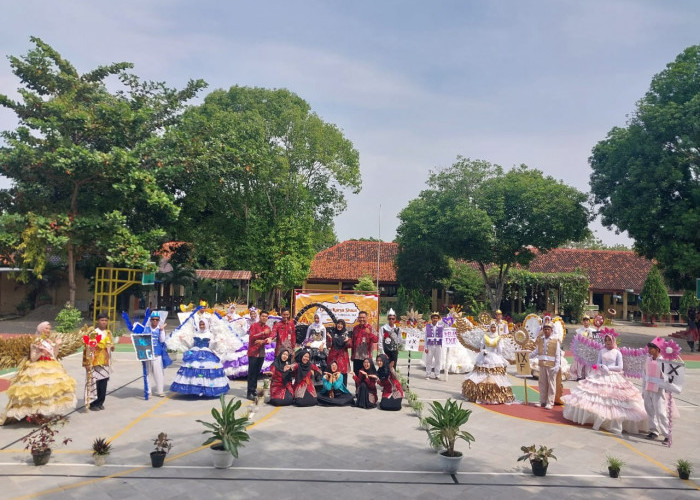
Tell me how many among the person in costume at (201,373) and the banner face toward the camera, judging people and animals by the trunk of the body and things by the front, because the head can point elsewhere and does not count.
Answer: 2

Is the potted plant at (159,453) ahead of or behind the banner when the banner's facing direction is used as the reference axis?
ahead

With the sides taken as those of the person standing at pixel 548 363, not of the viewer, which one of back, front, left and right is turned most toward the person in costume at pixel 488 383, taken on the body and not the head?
right

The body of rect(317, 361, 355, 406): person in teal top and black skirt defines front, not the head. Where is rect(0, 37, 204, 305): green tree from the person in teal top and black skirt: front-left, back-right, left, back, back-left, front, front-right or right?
back-right

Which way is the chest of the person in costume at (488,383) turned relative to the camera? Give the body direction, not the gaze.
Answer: toward the camera

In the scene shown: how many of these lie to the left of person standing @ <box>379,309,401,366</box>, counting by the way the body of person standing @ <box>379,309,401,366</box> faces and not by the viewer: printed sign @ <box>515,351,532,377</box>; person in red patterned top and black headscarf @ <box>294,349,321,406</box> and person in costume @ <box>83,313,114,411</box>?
1

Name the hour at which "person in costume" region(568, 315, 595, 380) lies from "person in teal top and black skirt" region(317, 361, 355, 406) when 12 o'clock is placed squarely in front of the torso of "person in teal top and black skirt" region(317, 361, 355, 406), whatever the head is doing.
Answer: "person in costume" region(568, 315, 595, 380) is roughly at 8 o'clock from "person in teal top and black skirt" region(317, 361, 355, 406).

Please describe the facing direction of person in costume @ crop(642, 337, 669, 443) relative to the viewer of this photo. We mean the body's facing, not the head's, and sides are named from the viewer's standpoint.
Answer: facing the viewer and to the left of the viewer

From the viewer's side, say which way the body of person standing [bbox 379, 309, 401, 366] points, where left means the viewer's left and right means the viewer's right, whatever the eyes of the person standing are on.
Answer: facing the viewer

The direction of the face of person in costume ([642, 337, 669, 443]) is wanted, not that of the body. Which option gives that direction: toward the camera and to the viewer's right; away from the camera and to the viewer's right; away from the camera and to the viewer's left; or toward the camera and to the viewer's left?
toward the camera and to the viewer's left

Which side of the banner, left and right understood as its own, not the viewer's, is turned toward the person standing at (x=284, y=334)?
front

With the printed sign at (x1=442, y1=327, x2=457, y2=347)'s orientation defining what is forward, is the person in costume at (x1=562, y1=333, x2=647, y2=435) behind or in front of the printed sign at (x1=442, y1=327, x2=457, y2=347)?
in front

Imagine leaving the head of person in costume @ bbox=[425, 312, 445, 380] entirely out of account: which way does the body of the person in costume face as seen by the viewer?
toward the camera

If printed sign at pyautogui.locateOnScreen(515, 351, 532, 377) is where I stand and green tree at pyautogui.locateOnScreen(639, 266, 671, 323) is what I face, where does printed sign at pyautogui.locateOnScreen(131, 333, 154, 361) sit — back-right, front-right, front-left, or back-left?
back-left
